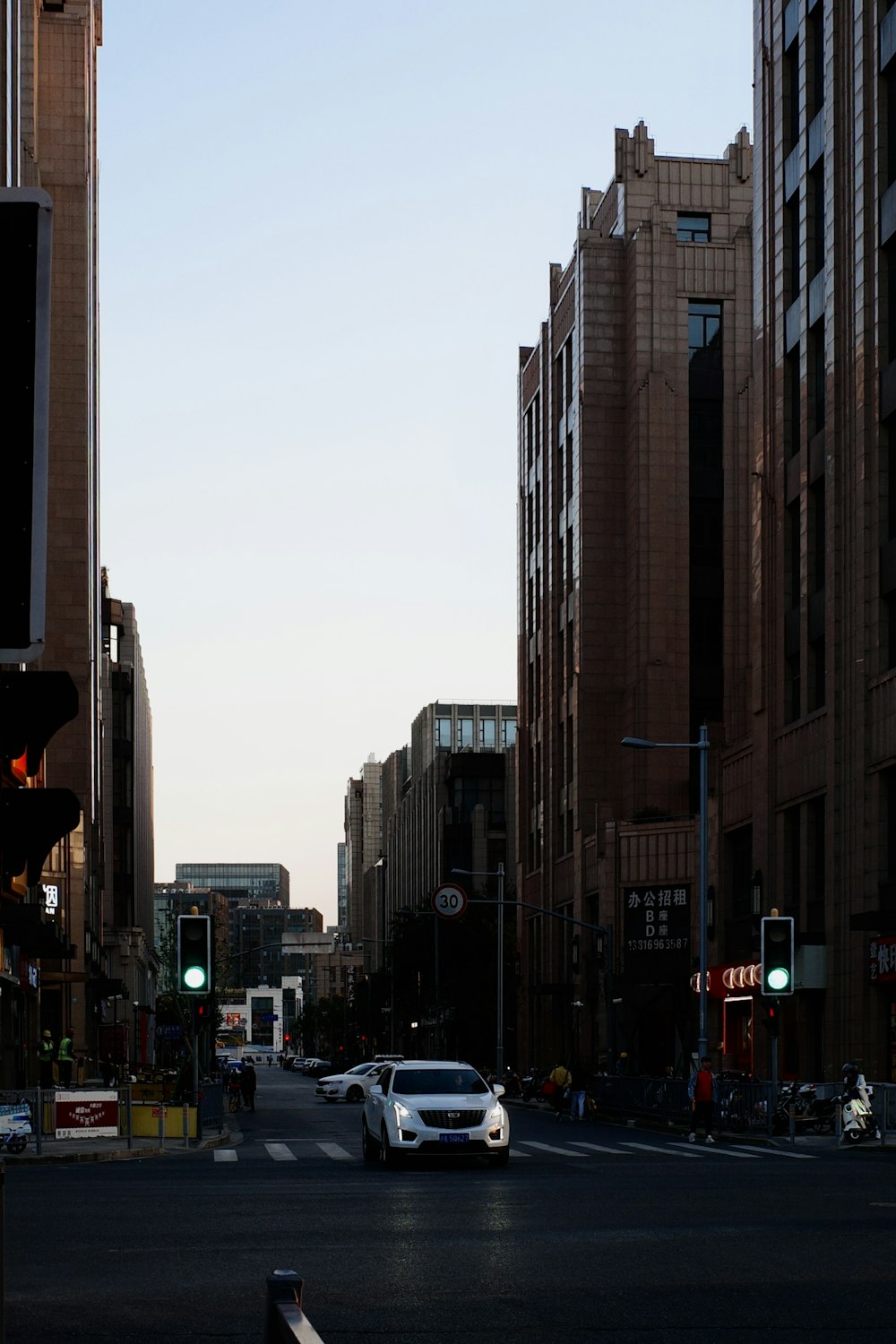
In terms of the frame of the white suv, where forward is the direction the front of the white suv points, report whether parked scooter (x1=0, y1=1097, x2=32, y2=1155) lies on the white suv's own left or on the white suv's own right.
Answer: on the white suv's own right

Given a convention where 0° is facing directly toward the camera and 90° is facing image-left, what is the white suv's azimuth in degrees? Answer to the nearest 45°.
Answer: approximately 0°

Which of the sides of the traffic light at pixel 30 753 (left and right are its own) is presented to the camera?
right

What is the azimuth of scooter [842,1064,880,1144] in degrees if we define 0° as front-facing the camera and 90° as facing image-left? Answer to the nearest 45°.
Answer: approximately 45°

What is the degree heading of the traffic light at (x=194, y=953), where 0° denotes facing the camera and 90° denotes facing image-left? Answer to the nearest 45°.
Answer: approximately 0°
